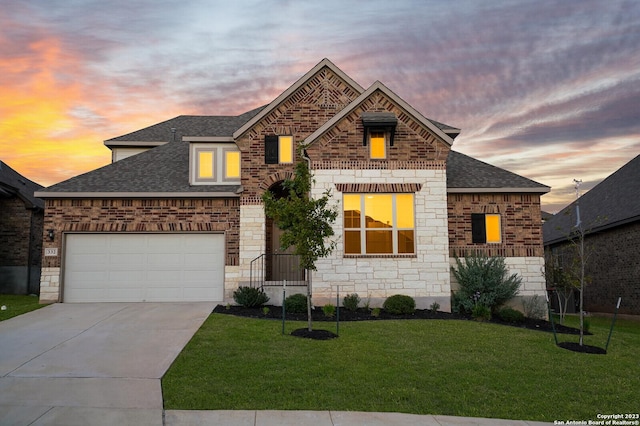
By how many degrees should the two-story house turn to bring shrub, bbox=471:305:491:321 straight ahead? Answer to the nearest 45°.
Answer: approximately 45° to its left

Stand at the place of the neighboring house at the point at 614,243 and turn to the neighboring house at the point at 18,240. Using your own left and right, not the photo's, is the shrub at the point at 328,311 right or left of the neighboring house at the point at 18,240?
left

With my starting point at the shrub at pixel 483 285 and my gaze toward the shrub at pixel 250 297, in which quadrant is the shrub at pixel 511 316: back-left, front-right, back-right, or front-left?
back-left

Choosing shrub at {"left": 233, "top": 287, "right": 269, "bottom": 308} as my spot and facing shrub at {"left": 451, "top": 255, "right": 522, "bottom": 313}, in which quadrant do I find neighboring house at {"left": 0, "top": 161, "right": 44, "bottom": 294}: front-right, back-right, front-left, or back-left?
back-left

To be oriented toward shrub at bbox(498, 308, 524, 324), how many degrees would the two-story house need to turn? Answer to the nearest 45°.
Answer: approximately 90° to its left

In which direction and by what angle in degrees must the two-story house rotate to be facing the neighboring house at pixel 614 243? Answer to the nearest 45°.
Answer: approximately 90° to its left

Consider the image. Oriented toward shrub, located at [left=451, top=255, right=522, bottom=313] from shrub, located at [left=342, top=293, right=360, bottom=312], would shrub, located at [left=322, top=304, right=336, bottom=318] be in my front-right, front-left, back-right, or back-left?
back-right

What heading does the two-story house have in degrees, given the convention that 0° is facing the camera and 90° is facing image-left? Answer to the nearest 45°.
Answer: approximately 0°

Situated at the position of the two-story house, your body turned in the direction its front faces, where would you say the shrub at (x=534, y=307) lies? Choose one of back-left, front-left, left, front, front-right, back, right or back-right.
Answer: left
